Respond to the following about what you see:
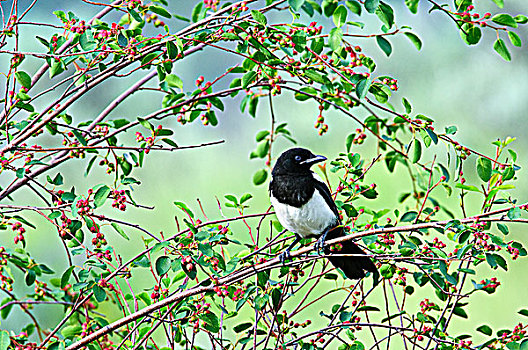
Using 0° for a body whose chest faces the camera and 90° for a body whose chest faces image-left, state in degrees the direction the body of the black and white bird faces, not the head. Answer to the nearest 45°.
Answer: approximately 45°

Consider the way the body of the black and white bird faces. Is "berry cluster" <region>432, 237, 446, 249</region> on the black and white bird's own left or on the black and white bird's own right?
on the black and white bird's own left
